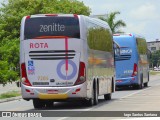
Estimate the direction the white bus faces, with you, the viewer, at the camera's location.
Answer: facing away from the viewer
